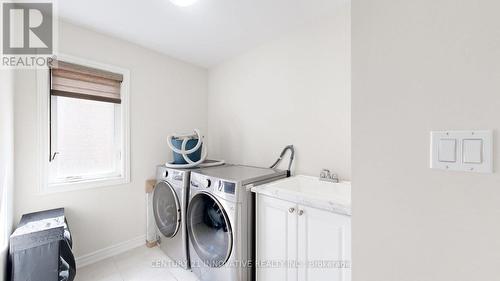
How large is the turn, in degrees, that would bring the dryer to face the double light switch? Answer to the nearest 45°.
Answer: approximately 45° to its left

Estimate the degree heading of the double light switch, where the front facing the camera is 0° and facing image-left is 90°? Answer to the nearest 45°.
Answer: approximately 45°

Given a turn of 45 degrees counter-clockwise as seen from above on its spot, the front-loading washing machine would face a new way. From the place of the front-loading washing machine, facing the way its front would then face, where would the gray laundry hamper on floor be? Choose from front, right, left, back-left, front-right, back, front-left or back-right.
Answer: right

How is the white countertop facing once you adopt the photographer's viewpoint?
facing the viewer and to the left of the viewer

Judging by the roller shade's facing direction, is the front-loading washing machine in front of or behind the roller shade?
in front

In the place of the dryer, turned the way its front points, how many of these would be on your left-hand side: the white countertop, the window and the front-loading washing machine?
2

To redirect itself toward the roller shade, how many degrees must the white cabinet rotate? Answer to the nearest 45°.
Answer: approximately 45° to its right

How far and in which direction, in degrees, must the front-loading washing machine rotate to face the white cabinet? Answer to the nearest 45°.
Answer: approximately 90° to its left

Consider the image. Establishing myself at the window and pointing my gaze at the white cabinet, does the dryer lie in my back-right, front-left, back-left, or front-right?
front-left

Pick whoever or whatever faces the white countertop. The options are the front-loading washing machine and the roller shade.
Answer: the roller shade

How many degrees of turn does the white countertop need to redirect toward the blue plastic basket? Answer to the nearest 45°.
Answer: approximately 45° to its right

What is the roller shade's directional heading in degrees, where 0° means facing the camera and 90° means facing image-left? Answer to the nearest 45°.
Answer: approximately 315°

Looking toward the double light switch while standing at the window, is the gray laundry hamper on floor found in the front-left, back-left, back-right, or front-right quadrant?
front-right

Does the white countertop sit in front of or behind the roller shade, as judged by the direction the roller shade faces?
in front
